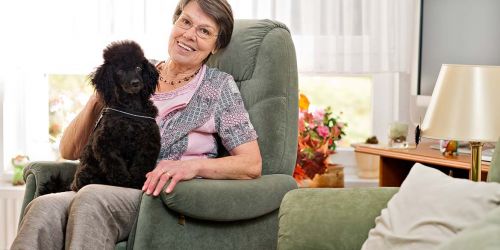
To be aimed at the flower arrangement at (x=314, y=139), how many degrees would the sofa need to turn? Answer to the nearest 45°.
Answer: approximately 90° to its right

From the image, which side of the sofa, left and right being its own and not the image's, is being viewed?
left

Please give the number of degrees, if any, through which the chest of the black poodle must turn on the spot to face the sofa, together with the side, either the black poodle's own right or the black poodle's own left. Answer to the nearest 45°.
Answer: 0° — it already faces it

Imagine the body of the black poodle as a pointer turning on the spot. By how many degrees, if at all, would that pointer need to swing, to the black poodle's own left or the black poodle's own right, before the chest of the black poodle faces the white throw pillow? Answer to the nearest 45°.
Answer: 0° — it already faces it

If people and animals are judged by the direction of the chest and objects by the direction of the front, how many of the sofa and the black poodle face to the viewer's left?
1

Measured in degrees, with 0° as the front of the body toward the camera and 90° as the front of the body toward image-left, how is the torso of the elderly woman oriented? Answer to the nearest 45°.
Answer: approximately 45°

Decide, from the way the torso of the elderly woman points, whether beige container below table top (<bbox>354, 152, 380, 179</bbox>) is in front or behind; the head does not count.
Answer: behind

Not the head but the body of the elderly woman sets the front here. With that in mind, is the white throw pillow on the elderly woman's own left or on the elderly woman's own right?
on the elderly woman's own left

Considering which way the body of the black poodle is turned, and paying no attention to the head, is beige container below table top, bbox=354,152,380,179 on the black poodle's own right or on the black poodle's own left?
on the black poodle's own left

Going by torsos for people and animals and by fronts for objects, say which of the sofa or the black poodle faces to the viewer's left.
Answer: the sofa

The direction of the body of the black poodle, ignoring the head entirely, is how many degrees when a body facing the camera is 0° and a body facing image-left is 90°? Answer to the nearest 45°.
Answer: approximately 315°
